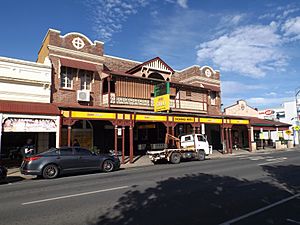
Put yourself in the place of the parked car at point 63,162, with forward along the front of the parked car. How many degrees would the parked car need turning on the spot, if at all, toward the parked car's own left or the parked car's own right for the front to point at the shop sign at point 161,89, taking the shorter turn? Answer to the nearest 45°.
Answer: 0° — it already faces it

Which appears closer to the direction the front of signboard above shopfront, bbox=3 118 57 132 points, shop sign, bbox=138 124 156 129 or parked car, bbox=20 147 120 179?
the parked car

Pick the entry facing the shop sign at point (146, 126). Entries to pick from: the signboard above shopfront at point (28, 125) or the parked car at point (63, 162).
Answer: the parked car

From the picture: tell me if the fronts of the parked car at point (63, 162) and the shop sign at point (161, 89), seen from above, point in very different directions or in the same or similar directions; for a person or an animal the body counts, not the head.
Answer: very different directions

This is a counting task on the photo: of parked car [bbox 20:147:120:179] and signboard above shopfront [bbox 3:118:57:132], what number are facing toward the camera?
1

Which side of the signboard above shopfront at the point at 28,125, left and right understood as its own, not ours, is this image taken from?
front

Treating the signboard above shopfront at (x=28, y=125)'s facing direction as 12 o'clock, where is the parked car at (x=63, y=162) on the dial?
The parked car is roughly at 11 o'clock from the signboard above shopfront.

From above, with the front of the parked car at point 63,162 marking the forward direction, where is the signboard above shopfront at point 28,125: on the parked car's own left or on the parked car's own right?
on the parked car's own left

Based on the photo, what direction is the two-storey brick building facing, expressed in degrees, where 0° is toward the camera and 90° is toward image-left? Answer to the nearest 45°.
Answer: approximately 315°
